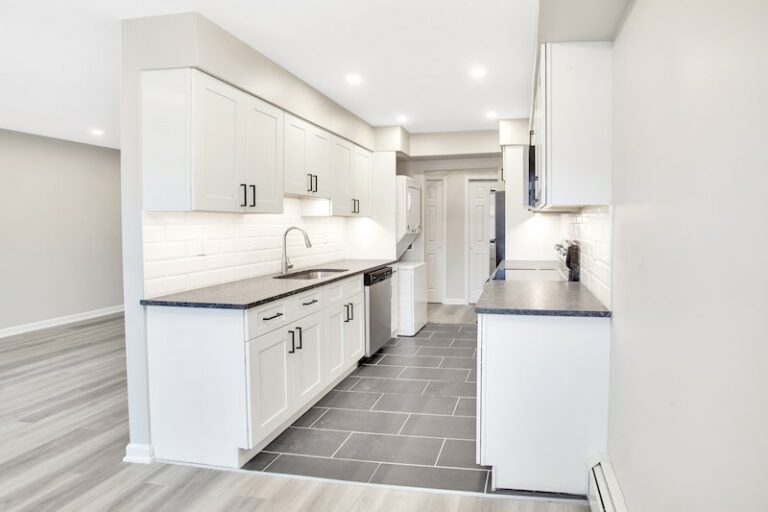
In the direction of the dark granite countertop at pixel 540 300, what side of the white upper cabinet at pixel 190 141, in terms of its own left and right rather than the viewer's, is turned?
front

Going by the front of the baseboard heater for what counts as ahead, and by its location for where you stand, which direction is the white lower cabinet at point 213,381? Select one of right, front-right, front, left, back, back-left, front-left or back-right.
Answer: front

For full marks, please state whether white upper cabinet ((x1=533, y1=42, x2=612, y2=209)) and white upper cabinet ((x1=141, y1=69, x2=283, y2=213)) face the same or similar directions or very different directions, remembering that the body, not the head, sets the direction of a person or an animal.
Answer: very different directions

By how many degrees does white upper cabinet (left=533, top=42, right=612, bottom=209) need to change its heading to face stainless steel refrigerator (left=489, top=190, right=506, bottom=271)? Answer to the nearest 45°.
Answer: approximately 90° to its right

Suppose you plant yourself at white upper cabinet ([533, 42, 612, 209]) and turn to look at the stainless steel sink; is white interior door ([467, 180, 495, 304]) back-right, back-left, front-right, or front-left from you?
front-right

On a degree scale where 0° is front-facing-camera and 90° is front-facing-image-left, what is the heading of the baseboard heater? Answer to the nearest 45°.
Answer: approximately 90°

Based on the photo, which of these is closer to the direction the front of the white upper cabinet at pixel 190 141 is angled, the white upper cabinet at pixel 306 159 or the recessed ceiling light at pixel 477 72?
the recessed ceiling light

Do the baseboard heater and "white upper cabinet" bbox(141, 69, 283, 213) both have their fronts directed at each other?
yes

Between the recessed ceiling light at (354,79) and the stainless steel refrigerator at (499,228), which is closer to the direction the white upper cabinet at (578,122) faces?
the recessed ceiling light

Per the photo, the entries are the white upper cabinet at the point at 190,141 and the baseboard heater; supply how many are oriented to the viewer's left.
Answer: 1

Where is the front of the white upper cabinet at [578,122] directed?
to the viewer's left

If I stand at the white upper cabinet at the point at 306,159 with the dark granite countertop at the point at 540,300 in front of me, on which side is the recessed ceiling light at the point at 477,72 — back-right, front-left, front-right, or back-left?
front-left

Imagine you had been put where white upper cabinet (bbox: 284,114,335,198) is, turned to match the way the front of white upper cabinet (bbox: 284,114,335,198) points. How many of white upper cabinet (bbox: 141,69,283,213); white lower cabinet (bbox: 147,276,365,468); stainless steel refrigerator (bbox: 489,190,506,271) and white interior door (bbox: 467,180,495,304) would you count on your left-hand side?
2

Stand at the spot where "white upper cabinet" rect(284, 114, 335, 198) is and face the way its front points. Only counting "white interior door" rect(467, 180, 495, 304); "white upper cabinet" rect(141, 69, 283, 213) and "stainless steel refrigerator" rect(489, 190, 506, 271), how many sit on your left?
2

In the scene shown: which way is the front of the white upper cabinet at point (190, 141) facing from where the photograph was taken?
facing the viewer and to the right of the viewer

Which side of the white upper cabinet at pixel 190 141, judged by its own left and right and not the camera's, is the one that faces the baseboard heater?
front
